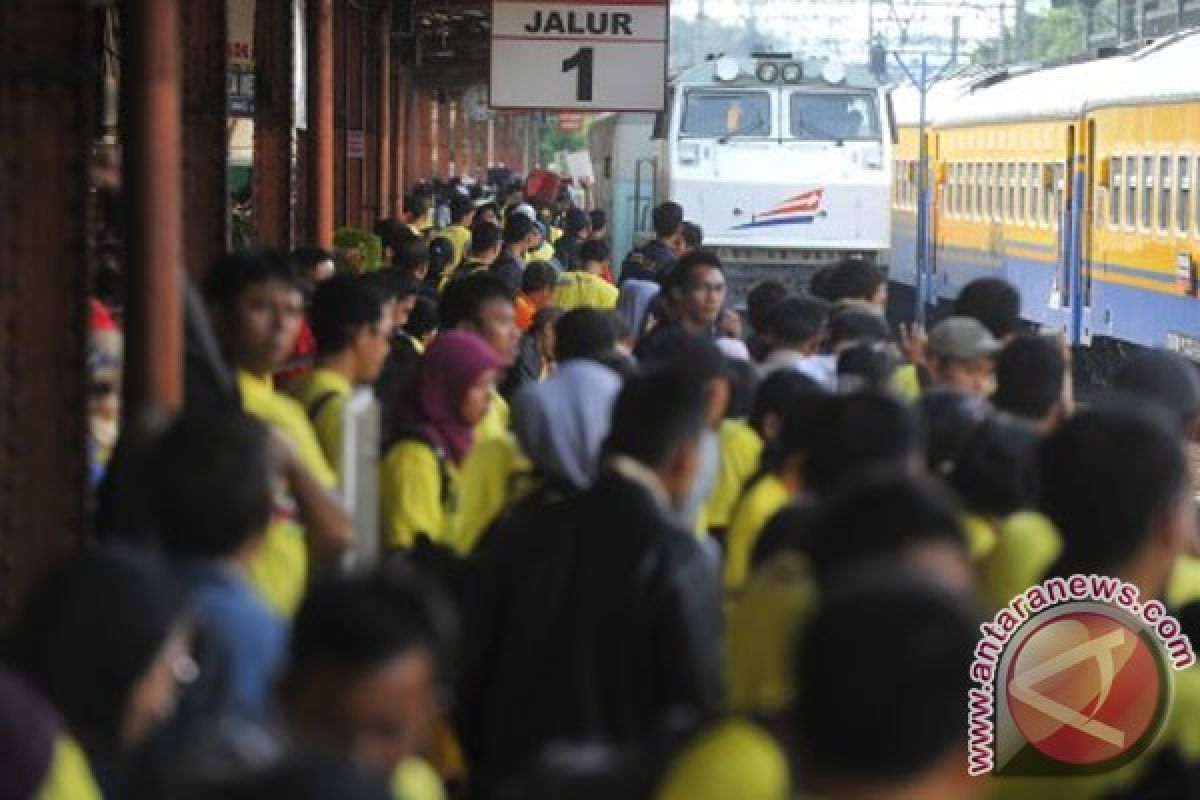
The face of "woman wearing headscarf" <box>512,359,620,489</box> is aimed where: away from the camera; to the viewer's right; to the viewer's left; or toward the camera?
away from the camera

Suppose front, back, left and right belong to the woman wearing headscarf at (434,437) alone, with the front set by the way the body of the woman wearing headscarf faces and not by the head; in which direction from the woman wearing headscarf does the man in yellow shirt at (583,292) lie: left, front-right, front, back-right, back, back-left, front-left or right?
left

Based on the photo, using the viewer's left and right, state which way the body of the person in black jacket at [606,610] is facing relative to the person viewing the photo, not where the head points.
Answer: facing away from the viewer and to the right of the viewer

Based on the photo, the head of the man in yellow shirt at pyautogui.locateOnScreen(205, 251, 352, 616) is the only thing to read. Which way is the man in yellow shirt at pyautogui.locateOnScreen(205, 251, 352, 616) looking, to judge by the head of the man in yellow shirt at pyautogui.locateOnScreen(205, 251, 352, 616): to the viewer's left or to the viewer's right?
to the viewer's right

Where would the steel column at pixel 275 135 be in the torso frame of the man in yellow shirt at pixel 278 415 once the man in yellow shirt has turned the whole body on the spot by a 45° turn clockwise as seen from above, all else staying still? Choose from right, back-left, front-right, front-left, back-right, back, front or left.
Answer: back

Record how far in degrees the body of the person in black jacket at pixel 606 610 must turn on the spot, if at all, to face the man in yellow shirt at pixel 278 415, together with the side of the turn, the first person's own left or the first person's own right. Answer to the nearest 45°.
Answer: approximately 90° to the first person's own left
